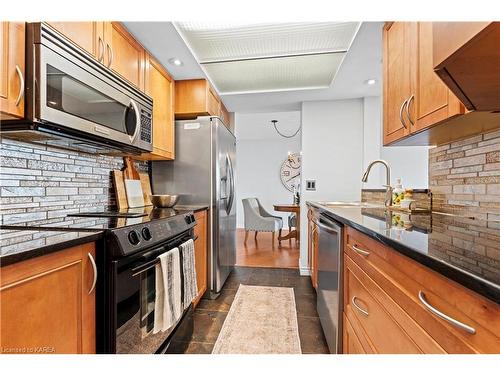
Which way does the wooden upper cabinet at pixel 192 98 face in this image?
to the viewer's right

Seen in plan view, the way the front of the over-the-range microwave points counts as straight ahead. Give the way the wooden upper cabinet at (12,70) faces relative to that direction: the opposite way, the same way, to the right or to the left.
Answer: the same way

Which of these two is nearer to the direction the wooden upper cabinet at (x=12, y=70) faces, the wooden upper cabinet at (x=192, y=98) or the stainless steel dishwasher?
the stainless steel dishwasher

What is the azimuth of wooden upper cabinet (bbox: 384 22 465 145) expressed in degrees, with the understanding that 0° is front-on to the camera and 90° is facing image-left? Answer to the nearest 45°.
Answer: approximately 45°

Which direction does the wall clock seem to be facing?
toward the camera

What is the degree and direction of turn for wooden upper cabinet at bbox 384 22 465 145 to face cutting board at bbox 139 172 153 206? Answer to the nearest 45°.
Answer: approximately 45° to its right

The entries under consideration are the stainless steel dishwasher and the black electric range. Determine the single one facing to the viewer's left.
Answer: the stainless steel dishwasher

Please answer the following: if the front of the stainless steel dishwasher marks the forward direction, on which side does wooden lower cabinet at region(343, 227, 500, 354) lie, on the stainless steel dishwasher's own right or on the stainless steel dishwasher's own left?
on the stainless steel dishwasher's own left

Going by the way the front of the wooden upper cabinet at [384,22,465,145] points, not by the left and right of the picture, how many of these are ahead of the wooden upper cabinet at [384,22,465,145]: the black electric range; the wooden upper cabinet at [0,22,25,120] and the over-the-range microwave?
3

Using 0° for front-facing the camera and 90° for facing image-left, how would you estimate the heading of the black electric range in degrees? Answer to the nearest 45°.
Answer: approximately 315°

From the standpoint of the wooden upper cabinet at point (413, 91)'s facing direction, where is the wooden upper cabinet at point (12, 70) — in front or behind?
in front

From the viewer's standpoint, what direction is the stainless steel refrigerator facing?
to the viewer's right

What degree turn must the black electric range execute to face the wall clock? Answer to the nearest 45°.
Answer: approximately 90° to its left

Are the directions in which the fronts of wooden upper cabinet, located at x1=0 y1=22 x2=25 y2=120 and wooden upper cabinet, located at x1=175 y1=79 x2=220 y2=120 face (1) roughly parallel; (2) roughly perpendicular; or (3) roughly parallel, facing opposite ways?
roughly parallel

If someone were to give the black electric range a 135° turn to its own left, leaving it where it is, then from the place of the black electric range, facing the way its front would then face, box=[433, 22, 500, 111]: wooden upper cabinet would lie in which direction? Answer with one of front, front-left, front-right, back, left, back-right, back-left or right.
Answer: back-right

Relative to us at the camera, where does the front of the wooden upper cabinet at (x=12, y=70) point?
facing the viewer and to the right of the viewer
